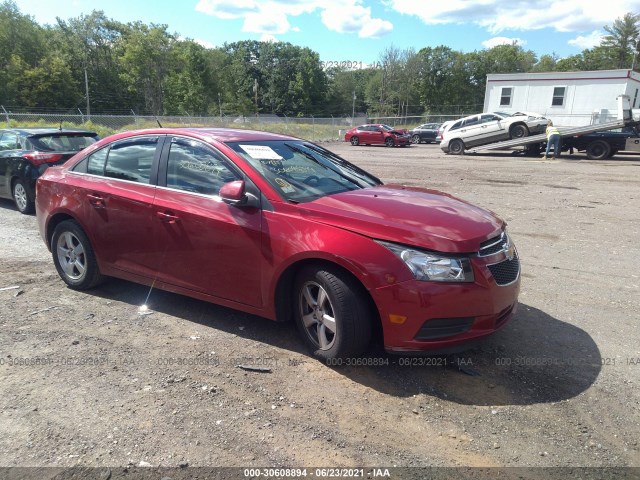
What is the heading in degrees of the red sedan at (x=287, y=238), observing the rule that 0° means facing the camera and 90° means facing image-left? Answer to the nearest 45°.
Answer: approximately 315°

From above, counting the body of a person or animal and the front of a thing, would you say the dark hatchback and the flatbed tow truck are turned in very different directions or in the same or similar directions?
very different directions

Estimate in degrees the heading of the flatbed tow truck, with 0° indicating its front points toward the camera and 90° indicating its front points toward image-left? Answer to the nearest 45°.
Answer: approximately 270°

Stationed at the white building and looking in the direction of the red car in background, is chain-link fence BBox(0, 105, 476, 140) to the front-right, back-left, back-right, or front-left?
front-right

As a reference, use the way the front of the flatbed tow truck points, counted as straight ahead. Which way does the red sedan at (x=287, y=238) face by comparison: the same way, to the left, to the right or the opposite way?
the same way

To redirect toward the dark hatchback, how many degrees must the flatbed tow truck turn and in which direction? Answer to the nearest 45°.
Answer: approximately 135° to its right

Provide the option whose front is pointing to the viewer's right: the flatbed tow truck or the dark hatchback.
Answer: the flatbed tow truck

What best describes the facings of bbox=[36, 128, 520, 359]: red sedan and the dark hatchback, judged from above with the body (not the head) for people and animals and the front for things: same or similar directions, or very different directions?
very different directions

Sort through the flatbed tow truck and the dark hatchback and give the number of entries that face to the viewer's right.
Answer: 1

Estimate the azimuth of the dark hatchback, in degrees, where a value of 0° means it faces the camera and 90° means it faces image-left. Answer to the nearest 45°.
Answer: approximately 135°

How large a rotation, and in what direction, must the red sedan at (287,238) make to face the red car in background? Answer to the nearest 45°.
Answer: approximately 135° to its left

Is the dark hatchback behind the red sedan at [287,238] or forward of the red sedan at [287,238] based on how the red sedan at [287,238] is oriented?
behind

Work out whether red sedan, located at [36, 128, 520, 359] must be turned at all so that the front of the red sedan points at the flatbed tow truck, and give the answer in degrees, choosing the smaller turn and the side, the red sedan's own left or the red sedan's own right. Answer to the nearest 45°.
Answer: approximately 90° to the red sedan's own left
